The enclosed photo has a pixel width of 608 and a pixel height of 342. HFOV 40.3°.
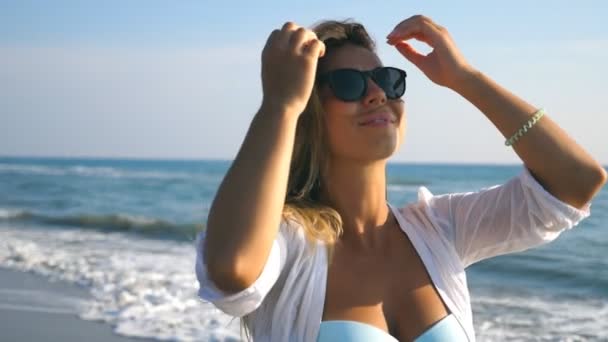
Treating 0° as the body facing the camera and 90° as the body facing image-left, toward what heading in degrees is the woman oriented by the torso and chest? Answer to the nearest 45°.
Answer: approximately 315°

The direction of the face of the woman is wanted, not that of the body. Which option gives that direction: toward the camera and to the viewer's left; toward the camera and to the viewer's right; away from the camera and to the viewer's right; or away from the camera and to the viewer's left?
toward the camera and to the viewer's right
